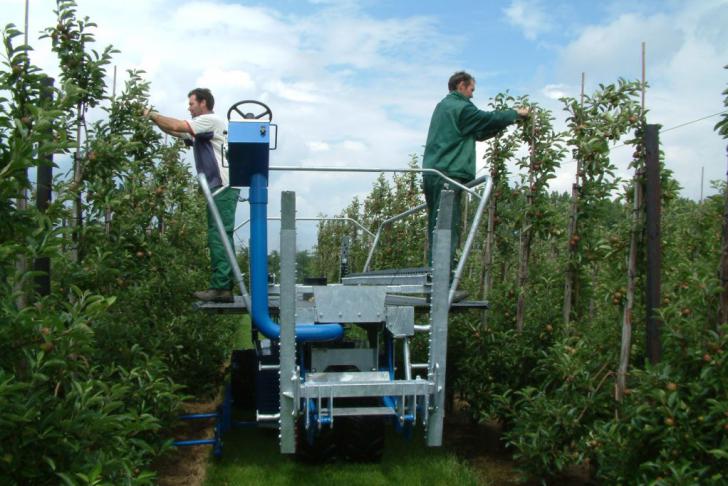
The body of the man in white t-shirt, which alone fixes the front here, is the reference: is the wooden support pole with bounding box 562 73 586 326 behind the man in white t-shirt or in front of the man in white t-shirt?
behind

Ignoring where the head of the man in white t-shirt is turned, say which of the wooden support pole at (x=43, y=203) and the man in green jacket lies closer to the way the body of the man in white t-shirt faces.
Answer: the wooden support pole

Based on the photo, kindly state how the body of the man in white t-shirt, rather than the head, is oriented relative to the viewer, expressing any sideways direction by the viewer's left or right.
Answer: facing to the left of the viewer

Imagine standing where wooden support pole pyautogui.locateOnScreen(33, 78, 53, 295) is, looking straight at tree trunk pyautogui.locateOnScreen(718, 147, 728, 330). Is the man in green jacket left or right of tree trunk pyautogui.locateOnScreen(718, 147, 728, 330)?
left

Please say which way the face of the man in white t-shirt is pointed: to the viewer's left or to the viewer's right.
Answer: to the viewer's left

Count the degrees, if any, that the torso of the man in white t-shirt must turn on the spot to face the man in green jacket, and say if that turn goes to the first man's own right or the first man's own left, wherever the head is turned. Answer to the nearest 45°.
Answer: approximately 180°

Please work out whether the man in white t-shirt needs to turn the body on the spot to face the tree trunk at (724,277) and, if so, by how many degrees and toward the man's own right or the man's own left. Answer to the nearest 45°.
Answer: approximately 135° to the man's own left

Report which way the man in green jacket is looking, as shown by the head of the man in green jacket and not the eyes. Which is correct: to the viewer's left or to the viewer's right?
to the viewer's right

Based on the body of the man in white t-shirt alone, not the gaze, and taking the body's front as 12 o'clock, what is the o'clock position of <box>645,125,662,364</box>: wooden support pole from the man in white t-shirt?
The wooden support pole is roughly at 7 o'clock from the man in white t-shirt.

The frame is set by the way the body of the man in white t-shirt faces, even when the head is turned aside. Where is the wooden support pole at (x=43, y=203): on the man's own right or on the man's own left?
on the man's own left
